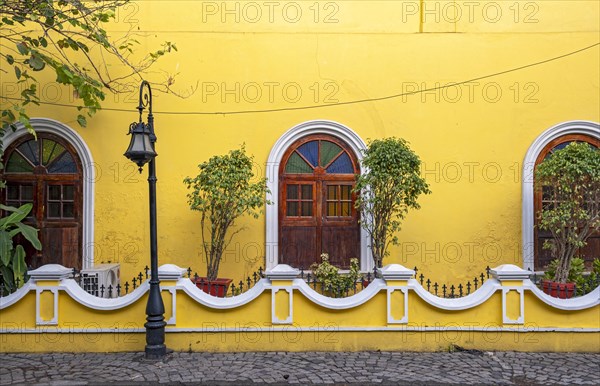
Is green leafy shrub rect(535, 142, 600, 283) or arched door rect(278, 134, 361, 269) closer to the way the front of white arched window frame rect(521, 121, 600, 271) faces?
the green leafy shrub

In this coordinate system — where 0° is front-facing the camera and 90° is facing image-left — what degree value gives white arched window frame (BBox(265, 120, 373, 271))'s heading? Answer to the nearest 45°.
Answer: approximately 0°

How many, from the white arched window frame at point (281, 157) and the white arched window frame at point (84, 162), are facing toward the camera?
2

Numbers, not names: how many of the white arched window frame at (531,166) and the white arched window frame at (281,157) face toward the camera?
2

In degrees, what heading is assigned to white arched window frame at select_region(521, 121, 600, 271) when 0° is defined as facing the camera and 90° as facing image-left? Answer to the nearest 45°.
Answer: approximately 0°

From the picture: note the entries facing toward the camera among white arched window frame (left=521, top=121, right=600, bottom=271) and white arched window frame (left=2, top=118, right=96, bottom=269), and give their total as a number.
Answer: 2

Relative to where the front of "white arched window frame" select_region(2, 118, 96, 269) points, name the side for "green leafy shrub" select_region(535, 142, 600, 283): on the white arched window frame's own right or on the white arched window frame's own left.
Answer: on the white arched window frame's own left

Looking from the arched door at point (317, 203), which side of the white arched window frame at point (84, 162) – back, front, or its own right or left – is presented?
left

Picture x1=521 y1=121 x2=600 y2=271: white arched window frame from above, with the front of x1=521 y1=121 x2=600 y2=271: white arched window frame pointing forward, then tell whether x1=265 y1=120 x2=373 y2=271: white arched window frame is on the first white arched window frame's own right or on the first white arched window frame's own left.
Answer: on the first white arched window frame's own right

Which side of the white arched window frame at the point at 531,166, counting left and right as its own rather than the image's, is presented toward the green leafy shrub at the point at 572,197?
front

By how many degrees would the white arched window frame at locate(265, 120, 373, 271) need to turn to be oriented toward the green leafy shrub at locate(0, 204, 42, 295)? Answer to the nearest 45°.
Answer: approximately 45° to its right

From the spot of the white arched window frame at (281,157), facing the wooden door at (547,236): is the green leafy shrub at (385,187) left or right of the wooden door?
right

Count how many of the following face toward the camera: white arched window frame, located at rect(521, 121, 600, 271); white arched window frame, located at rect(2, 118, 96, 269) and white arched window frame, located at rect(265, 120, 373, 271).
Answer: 3

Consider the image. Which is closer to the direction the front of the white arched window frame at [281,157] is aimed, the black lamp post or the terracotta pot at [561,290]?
the black lamp post
